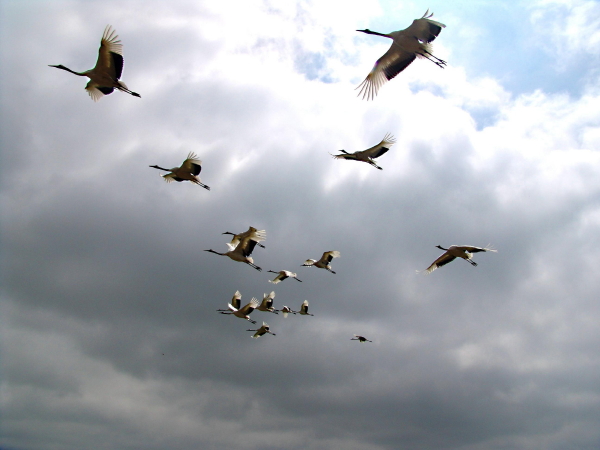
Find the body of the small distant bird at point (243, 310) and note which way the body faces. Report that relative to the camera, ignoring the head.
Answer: to the viewer's left

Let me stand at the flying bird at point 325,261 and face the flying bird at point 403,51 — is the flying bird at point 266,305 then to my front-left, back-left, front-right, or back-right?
back-right

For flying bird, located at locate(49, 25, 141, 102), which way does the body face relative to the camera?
to the viewer's left

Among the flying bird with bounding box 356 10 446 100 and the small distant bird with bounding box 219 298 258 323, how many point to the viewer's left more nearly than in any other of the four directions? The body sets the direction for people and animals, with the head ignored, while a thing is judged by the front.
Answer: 2

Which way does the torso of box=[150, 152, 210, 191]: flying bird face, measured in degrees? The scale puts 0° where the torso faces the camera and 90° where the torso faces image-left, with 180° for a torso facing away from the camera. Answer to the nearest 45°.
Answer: approximately 90°

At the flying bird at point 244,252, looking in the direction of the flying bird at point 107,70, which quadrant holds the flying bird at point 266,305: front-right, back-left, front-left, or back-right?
back-right

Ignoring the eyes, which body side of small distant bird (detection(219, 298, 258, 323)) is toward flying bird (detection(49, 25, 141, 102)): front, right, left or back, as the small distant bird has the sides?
left

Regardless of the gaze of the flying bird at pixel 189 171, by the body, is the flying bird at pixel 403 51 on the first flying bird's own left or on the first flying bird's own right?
on the first flying bird's own left

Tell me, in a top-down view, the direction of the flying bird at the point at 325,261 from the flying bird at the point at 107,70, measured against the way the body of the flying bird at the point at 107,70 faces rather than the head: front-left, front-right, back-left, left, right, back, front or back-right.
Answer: back-right

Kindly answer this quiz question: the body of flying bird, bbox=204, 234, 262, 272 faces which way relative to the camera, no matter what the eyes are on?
to the viewer's left

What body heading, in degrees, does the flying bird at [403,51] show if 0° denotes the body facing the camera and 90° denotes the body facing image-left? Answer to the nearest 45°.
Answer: approximately 90°

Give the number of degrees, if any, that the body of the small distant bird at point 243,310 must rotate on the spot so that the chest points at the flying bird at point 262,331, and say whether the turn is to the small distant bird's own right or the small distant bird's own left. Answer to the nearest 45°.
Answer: approximately 90° to the small distant bird's own right

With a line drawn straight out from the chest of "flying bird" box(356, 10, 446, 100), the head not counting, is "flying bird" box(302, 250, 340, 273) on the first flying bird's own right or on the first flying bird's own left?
on the first flying bird's own right

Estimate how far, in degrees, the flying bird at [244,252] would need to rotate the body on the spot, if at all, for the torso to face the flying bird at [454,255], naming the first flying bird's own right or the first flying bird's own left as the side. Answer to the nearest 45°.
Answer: approximately 180°
